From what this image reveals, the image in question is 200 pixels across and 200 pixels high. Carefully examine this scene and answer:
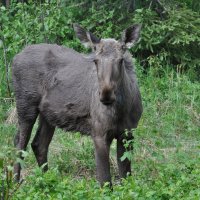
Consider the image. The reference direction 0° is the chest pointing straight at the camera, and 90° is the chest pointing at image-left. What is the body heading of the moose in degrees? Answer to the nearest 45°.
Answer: approximately 315°
